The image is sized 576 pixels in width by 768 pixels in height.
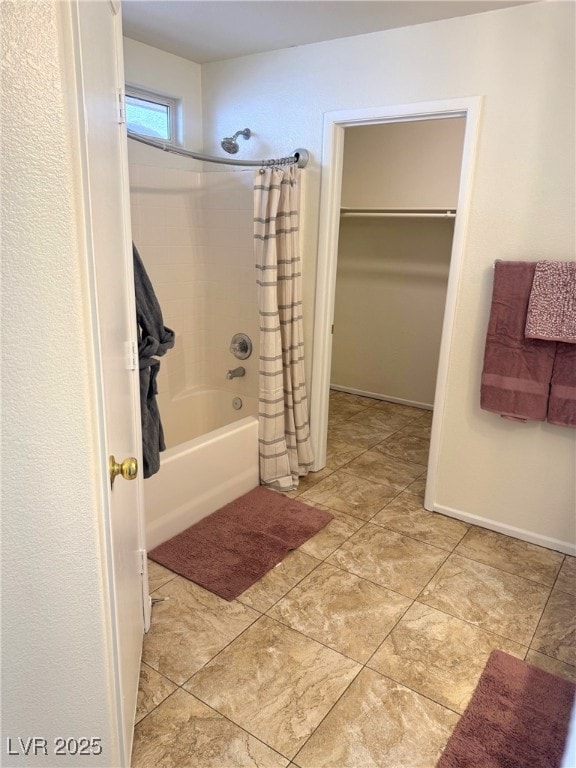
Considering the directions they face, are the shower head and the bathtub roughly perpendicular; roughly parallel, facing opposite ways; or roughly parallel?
roughly perpendicular

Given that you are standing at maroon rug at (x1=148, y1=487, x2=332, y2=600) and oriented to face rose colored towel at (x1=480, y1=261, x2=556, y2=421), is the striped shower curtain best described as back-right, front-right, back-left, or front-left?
front-left

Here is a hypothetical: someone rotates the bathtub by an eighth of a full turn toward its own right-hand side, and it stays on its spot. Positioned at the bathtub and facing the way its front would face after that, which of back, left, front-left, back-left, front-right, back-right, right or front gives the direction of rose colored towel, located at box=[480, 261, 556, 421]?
left

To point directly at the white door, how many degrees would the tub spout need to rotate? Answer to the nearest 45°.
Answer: approximately 45° to its left

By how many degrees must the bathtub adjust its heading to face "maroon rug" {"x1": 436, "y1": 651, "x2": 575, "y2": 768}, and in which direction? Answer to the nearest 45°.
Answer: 0° — it already faces it

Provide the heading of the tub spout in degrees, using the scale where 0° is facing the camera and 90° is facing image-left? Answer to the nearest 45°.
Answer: approximately 45°

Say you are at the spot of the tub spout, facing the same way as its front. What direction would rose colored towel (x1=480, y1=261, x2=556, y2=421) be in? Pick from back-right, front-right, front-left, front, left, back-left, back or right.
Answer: left

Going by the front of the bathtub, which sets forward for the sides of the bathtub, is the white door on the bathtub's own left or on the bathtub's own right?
on the bathtub's own right

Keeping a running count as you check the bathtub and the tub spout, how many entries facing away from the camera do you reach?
0

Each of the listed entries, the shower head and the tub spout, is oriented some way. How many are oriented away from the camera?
0

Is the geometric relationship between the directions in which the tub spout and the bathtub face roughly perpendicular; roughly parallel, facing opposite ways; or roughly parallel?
roughly perpendicular

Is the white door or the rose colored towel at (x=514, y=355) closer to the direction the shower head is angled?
the white door

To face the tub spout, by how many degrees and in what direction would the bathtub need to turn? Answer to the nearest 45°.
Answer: approximately 135° to its left

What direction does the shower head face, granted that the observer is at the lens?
facing the viewer and to the left of the viewer

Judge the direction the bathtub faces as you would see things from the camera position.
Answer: facing the viewer and to the right of the viewer

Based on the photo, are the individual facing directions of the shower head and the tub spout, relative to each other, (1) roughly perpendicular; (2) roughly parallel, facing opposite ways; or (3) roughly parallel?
roughly parallel
